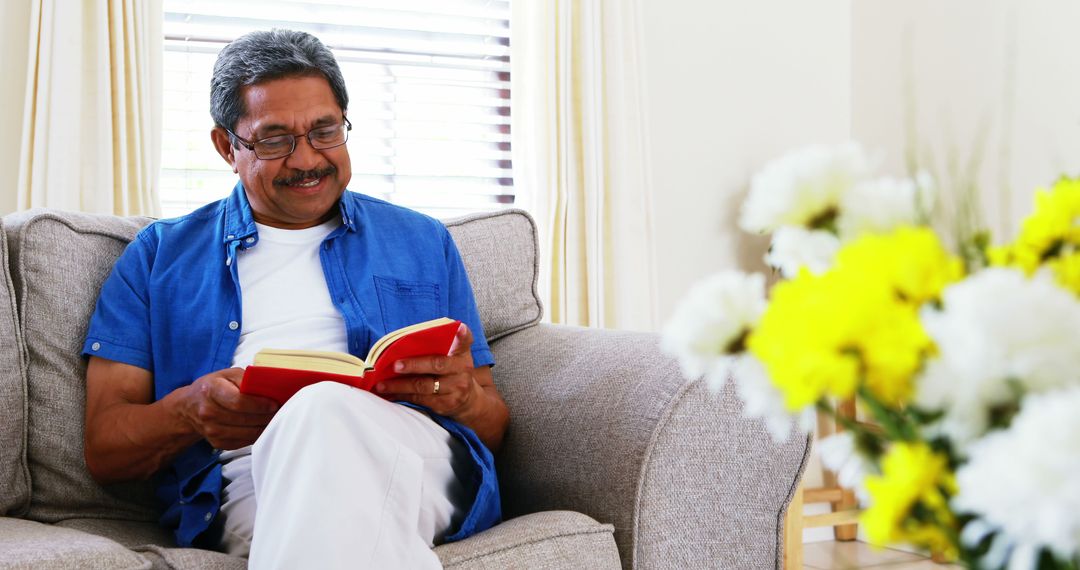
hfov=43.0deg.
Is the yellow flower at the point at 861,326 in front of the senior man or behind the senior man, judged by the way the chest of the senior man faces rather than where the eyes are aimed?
in front

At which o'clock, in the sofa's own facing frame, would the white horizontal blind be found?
The white horizontal blind is roughly at 6 o'clock from the sofa.

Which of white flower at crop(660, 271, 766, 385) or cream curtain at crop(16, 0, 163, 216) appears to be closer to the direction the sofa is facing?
the white flower

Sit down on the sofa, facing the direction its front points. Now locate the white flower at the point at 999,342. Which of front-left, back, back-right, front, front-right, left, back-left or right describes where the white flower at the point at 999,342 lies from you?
front

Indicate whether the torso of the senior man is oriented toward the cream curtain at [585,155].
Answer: no

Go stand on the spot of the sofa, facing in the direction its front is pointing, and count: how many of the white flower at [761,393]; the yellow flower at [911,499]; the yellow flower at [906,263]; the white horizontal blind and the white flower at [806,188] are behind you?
1

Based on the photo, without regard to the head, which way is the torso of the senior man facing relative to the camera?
toward the camera

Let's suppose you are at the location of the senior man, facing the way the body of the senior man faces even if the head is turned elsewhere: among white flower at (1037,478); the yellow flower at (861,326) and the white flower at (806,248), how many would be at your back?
0

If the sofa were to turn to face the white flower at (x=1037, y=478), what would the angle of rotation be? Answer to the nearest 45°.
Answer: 0° — it already faces it

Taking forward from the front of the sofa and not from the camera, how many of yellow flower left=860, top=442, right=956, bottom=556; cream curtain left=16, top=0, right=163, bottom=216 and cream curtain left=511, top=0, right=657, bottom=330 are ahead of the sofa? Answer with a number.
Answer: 1

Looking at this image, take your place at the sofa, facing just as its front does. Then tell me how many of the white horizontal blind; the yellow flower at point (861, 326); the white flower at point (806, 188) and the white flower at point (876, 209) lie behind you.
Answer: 1

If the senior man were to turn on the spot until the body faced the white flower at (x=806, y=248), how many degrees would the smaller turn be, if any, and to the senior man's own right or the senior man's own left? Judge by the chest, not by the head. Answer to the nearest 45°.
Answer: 0° — they already face it

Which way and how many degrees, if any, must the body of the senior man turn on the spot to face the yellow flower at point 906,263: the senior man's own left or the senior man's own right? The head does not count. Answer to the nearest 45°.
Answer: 0° — they already face it

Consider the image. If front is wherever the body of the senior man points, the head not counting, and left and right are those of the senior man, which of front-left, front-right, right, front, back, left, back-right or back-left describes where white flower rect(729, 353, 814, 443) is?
front

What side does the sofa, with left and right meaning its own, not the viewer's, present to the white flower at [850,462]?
front

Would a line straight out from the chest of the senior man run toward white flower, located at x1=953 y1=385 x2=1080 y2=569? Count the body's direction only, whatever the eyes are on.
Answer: yes

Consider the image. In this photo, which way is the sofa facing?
toward the camera
